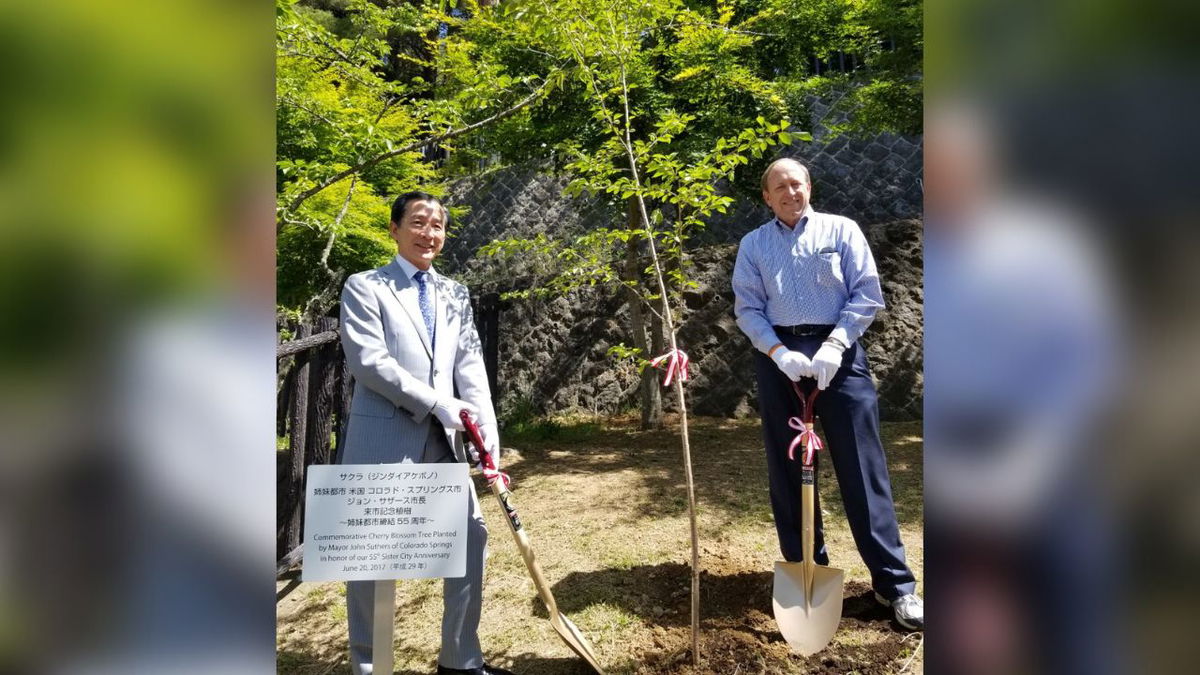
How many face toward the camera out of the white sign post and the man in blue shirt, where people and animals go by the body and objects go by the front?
2

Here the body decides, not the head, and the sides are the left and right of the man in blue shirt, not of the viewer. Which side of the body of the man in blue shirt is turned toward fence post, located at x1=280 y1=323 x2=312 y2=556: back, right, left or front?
right

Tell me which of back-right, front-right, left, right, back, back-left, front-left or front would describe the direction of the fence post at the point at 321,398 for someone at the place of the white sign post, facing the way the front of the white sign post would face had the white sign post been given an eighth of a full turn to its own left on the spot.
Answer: back-left

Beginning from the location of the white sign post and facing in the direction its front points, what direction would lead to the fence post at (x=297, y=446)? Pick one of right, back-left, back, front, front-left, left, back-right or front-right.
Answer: back

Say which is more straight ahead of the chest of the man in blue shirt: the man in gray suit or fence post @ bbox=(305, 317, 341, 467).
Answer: the man in gray suit

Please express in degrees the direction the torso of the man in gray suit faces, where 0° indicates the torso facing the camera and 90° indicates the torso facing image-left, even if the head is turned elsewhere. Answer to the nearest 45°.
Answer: approximately 315°

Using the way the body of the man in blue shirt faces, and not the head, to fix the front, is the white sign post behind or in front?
in front

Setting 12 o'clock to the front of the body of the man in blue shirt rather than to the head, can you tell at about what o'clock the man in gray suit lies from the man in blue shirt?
The man in gray suit is roughly at 2 o'clock from the man in blue shirt.
